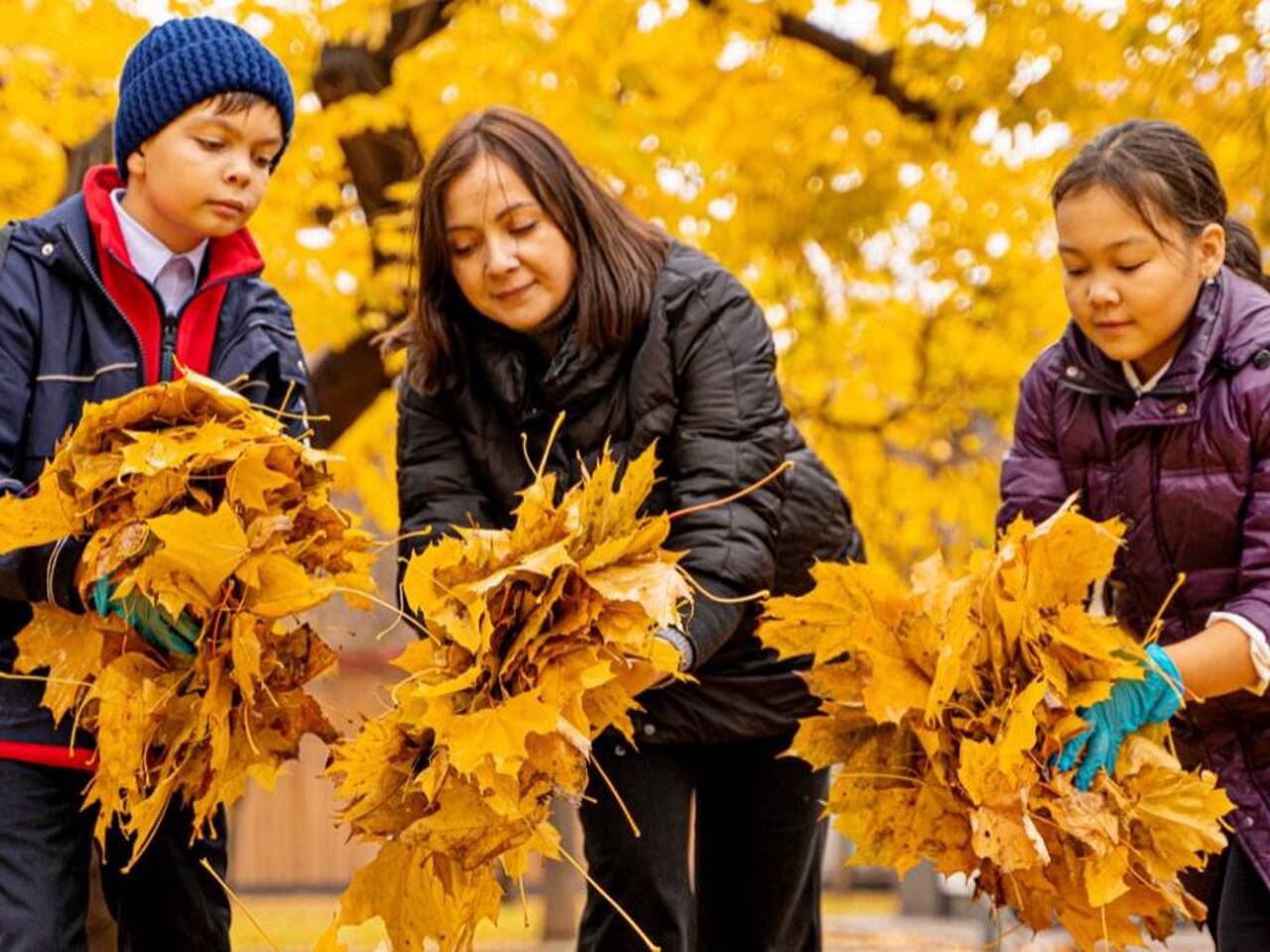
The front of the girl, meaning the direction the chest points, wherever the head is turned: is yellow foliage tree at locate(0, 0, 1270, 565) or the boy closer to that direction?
the boy

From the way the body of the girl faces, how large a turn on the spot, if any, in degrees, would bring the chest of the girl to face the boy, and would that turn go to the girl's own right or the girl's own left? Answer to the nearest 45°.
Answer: approximately 45° to the girl's own right

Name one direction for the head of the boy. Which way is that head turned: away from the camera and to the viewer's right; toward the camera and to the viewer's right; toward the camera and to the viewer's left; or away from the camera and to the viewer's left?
toward the camera and to the viewer's right

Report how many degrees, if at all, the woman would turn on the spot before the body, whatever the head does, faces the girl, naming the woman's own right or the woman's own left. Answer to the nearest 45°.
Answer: approximately 135° to the woman's own left

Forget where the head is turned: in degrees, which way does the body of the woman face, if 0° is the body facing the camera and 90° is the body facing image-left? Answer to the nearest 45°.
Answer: approximately 45°

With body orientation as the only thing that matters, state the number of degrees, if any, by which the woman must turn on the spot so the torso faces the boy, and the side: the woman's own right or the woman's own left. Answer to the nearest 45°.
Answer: approximately 45° to the woman's own right

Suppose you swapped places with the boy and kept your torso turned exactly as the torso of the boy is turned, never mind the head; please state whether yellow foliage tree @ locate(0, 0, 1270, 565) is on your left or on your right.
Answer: on your left
